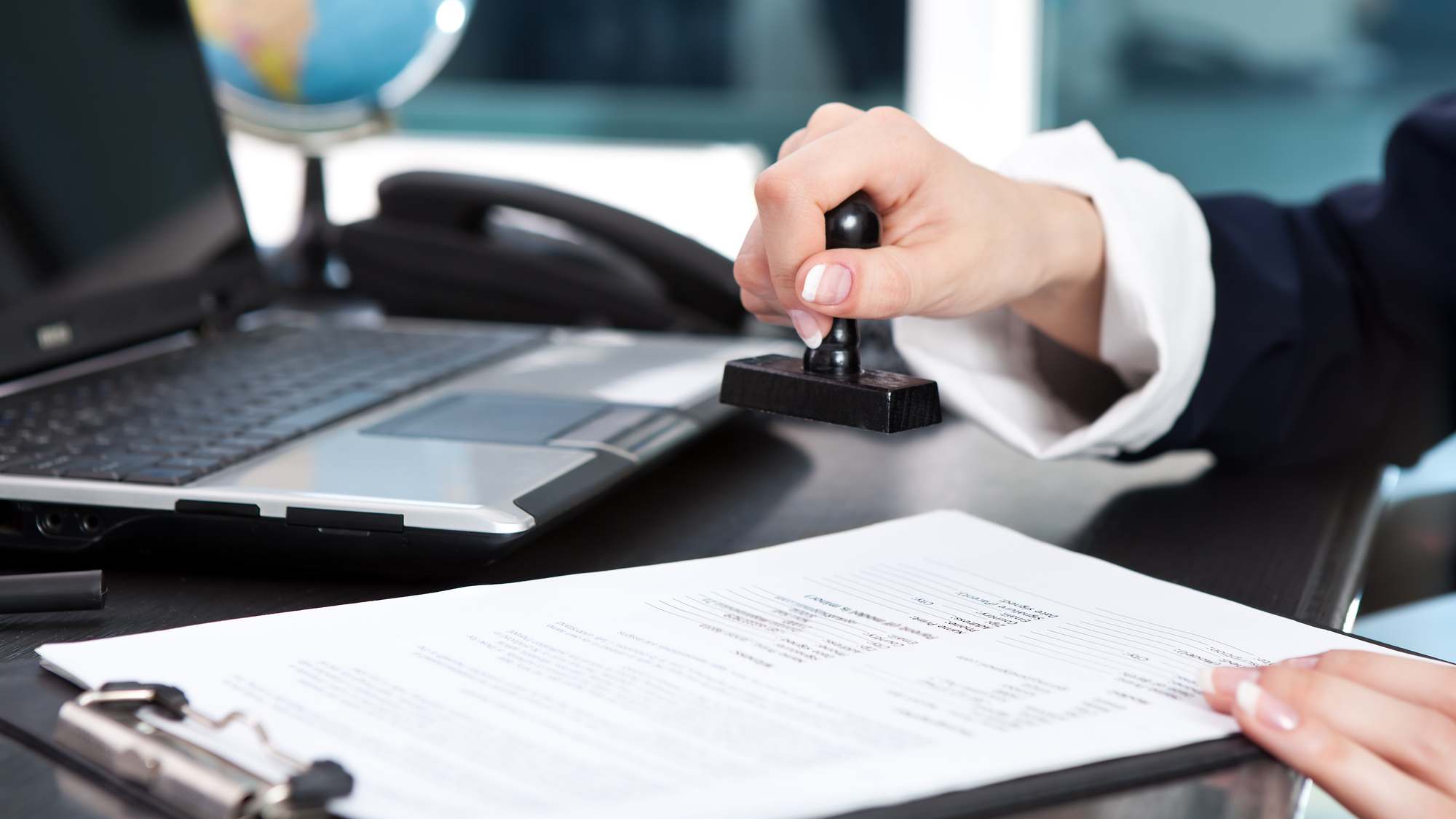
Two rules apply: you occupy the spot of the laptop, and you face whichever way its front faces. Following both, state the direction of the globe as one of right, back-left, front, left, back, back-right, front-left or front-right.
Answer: back-left

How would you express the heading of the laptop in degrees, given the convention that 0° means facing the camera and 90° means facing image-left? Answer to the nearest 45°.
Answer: approximately 315°
